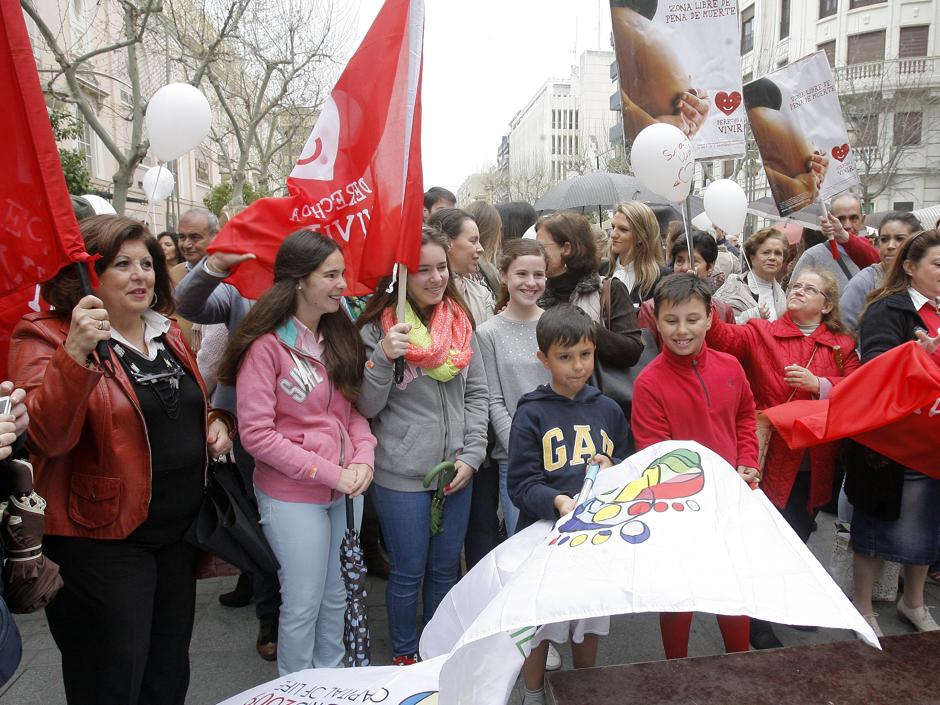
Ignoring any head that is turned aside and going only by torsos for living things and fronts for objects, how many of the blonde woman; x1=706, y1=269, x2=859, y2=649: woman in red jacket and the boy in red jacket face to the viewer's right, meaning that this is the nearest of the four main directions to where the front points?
0

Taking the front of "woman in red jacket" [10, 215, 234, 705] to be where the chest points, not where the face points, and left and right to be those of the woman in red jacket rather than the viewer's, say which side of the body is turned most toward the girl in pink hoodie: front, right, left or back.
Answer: left

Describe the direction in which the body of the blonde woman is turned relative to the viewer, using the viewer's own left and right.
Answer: facing the viewer and to the left of the viewer

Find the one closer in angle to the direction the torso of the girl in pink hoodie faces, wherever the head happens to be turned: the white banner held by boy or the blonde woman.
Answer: the white banner held by boy

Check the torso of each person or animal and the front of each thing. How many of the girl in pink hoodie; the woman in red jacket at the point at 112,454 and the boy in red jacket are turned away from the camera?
0

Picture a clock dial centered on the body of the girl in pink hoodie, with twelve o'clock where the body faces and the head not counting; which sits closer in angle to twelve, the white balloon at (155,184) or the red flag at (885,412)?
the red flag

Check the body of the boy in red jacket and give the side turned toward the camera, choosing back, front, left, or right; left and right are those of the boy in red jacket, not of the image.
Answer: front

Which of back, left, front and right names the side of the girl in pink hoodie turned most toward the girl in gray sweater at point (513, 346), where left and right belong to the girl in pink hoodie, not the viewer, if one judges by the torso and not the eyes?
left

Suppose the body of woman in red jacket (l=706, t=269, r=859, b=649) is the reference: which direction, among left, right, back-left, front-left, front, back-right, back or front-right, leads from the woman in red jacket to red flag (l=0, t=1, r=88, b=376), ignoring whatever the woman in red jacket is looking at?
front

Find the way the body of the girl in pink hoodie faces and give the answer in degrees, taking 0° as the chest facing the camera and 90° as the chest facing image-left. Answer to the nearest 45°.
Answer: approximately 315°

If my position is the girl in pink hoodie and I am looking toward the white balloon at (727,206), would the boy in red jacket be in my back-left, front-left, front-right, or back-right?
front-right
